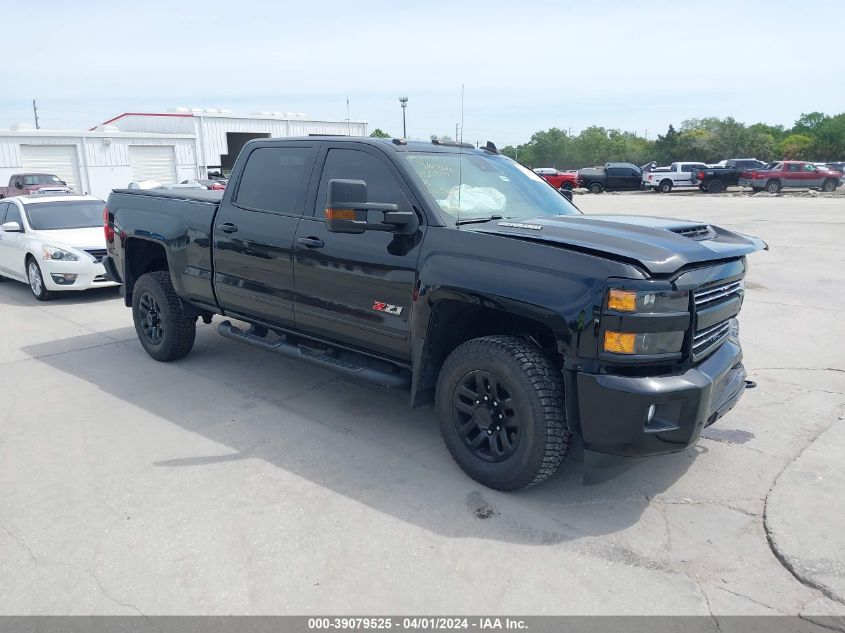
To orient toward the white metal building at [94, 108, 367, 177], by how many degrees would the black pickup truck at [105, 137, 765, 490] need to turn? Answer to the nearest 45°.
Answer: approximately 135° to its left

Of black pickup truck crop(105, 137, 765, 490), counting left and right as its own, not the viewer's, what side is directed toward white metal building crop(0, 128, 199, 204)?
back

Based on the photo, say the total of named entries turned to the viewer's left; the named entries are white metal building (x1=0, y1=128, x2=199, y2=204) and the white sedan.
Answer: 0

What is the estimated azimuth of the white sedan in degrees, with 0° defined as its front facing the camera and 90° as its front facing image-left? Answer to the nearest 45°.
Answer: approximately 315°

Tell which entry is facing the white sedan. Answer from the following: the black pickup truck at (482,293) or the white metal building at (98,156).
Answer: the white metal building

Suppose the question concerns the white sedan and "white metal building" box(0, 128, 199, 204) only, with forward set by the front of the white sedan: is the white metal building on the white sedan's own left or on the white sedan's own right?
on the white sedan's own left

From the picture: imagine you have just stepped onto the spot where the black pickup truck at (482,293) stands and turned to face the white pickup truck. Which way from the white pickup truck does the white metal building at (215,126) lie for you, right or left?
left

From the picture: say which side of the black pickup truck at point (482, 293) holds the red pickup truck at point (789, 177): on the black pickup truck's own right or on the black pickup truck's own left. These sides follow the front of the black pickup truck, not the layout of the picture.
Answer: on the black pickup truck's own left

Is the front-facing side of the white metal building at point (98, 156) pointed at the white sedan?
yes

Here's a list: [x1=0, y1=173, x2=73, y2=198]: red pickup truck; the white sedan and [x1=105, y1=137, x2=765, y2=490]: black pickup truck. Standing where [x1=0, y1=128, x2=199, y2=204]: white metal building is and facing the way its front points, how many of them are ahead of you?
3
